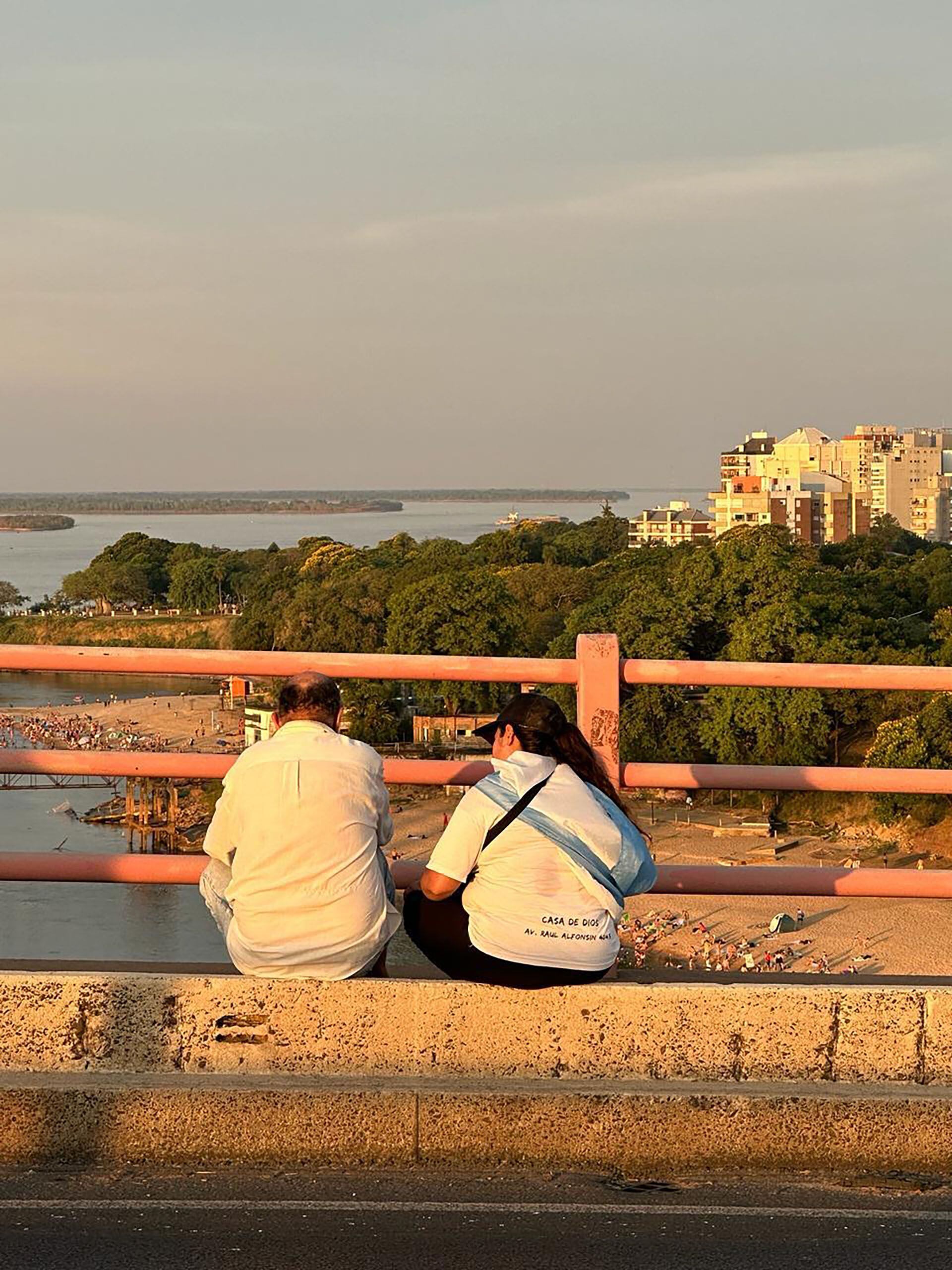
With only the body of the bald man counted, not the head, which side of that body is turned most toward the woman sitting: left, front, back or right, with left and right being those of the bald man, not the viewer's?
right

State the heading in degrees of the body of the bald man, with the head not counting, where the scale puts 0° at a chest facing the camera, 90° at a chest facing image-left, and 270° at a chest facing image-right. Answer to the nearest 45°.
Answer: approximately 180°

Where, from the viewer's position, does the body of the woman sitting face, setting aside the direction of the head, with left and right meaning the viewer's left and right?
facing away from the viewer and to the left of the viewer

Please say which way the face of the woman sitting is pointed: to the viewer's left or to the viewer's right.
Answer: to the viewer's left

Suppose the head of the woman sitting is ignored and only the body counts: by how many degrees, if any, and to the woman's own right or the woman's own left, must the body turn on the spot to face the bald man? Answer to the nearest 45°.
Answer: approximately 45° to the woman's own left

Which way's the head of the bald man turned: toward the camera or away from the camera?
away from the camera
